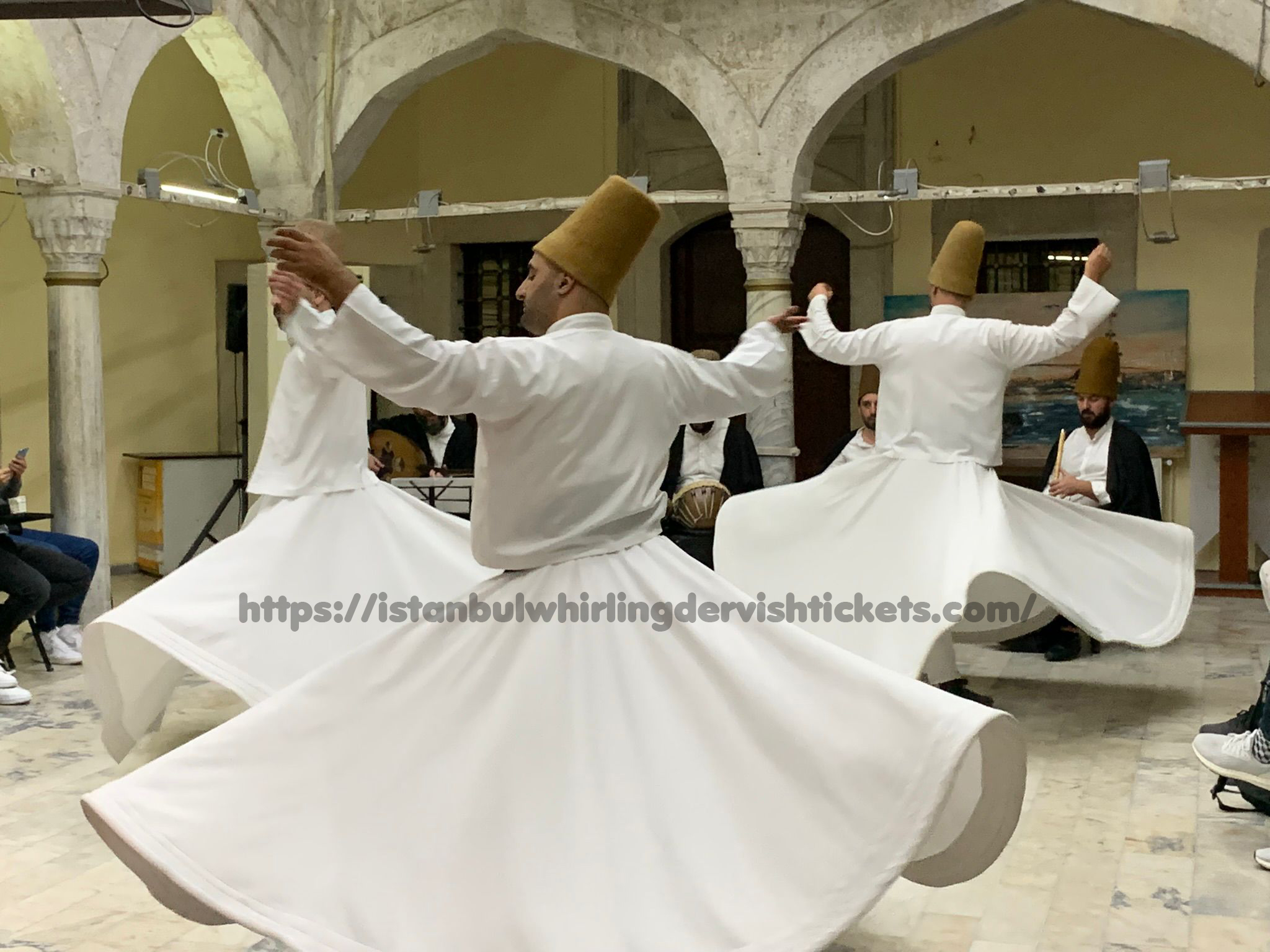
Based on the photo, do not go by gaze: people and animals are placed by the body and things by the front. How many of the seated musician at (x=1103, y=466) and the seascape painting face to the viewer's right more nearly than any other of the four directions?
0

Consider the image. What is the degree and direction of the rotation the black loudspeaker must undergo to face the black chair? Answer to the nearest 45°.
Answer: approximately 45° to its right

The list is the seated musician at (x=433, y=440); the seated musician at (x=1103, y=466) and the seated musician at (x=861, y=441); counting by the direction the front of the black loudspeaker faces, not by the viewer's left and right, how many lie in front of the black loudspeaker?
3

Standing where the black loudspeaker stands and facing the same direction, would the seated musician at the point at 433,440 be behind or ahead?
ahead

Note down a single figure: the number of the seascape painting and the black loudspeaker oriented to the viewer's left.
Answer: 0

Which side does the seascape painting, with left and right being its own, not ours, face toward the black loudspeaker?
right

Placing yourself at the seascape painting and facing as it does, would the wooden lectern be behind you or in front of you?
in front

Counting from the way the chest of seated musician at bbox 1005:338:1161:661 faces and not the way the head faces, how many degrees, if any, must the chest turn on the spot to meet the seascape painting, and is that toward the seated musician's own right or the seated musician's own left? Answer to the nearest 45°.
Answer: approximately 135° to the seated musician's own right

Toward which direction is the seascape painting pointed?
toward the camera

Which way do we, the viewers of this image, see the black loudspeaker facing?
facing the viewer and to the right of the viewer

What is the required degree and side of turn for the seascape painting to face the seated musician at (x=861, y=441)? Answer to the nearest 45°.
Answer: approximately 45° to its right

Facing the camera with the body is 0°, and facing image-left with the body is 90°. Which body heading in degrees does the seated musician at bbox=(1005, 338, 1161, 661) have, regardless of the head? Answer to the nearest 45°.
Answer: approximately 45°
